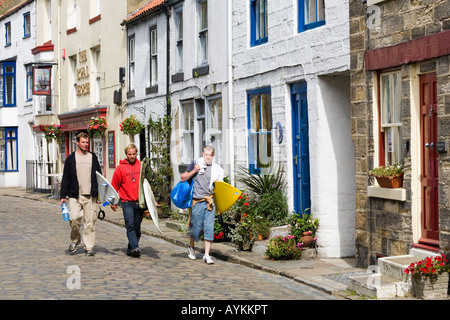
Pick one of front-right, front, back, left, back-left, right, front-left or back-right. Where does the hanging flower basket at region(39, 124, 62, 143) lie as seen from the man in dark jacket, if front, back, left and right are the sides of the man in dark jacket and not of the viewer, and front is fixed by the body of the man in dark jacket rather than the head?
back

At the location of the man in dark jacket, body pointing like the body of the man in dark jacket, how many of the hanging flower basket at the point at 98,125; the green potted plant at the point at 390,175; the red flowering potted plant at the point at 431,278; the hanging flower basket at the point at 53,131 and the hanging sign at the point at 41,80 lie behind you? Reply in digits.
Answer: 3

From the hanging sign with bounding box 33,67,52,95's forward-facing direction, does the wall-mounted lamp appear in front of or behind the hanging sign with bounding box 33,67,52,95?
in front

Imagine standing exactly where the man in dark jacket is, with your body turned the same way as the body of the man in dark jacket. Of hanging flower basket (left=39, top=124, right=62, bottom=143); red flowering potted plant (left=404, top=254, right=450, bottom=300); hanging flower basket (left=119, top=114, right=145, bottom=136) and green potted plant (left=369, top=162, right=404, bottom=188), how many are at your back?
2

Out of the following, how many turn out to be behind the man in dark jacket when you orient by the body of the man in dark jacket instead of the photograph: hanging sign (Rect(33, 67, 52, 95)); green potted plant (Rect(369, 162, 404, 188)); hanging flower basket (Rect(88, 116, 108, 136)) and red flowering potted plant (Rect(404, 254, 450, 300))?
2

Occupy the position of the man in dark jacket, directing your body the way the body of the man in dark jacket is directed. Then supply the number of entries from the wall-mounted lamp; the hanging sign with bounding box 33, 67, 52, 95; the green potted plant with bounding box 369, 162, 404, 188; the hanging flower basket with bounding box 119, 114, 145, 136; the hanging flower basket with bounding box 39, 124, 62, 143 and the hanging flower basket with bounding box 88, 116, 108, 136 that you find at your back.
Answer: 5

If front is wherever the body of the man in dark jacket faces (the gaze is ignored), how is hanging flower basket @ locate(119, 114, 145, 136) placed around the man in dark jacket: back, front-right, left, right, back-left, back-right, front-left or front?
back

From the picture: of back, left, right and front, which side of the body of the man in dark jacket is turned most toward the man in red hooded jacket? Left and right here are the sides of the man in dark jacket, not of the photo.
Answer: left

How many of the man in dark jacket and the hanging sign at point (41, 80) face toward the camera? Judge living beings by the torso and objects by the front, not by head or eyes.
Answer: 2

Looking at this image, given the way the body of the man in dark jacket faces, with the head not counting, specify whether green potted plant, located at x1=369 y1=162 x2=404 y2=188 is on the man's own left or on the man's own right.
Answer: on the man's own left

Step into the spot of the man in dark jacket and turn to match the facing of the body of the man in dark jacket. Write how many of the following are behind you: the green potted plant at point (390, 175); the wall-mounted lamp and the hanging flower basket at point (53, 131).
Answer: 2

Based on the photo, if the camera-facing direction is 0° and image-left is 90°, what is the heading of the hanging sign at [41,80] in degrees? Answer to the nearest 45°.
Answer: approximately 0°
